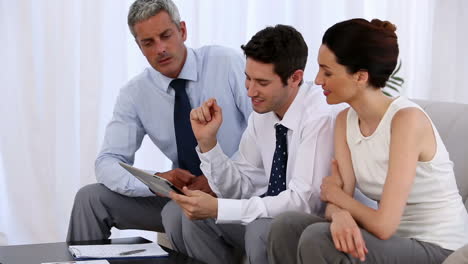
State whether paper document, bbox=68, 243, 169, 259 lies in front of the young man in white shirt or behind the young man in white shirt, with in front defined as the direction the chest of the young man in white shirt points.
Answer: in front

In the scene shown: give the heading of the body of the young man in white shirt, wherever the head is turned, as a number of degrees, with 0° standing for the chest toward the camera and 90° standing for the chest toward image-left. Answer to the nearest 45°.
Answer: approximately 45°

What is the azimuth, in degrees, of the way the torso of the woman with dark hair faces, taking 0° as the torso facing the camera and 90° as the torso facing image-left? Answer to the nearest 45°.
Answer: approximately 45°

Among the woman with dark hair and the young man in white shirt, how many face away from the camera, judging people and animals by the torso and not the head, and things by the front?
0

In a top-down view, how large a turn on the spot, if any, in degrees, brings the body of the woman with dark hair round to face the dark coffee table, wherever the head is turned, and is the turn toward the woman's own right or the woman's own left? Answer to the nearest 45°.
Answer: approximately 45° to the woman's own right

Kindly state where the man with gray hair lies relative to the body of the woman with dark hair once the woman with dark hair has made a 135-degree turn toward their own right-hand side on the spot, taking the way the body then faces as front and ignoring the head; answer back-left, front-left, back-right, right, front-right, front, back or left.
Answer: front-left

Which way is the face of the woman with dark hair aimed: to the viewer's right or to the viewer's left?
to the viewer's left

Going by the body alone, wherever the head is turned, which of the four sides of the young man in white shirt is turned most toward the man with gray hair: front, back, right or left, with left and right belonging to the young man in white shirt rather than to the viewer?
right
